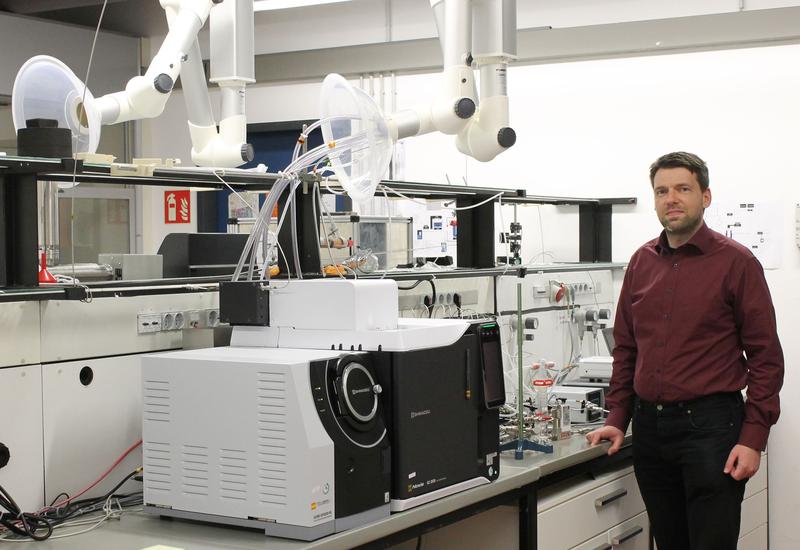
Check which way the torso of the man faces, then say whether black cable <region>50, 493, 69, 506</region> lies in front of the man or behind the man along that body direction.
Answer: in front

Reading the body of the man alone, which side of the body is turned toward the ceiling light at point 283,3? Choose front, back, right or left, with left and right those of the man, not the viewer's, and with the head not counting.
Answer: right

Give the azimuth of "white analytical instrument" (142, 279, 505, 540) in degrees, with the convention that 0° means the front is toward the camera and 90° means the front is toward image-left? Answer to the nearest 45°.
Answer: approximately 315°

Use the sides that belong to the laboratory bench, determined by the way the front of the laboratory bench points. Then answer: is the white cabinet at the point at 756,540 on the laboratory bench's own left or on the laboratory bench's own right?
on the laboratory bench's own left

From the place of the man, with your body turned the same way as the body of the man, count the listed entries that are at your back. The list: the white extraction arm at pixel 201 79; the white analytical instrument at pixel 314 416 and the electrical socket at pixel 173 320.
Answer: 0

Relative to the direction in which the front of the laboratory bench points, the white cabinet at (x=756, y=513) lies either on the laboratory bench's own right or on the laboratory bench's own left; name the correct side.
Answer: on the laboratory bench's own left

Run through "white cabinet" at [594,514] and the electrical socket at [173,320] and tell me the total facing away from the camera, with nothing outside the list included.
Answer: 0

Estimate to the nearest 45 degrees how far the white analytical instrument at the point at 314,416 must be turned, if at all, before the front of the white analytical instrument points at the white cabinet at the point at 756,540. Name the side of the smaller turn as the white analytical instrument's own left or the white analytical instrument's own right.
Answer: approximately 90° to the white analytical instrument's own left

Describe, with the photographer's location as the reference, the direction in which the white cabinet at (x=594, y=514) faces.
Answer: facing the viewer and to the right of the viewer

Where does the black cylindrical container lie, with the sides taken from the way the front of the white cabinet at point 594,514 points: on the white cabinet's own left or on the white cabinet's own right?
on the white cabinet's own right

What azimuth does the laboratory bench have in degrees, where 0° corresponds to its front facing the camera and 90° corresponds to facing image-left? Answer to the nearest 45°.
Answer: approximately 315°

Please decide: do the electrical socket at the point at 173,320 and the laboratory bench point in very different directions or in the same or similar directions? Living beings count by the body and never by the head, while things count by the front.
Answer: same or similar directions
